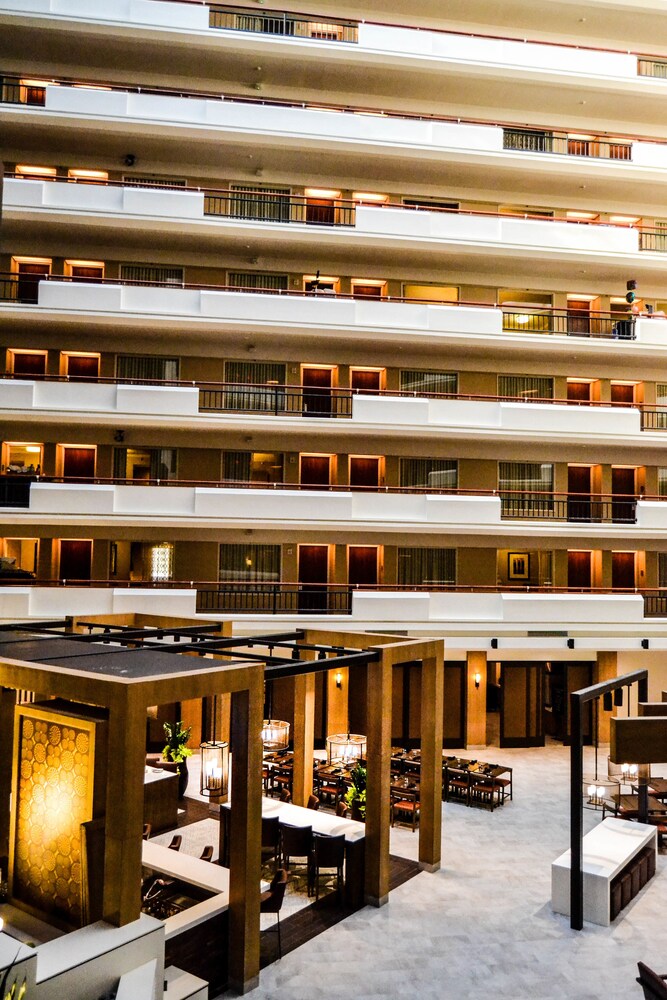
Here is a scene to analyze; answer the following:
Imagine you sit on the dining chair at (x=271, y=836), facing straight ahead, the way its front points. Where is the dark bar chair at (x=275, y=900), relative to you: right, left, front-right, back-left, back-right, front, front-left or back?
back

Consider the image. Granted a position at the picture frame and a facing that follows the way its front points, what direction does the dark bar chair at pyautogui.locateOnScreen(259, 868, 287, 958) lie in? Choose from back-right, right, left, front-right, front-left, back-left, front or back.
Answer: front

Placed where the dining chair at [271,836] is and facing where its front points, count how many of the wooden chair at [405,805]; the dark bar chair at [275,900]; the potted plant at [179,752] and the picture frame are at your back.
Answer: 1

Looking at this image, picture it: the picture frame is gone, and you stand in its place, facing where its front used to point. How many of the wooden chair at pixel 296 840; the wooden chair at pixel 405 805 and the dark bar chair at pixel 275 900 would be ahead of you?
3

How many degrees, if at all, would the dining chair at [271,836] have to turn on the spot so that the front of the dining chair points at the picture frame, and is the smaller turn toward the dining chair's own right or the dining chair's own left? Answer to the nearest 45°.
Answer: approximately 45° to the dining chair's own right

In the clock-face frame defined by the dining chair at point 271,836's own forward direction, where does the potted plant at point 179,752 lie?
The potted plant is roughly at 11 o'clock from the dining chair.

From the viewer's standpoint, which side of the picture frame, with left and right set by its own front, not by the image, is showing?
front

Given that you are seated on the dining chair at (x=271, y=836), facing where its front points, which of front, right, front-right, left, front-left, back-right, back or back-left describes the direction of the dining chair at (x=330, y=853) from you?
back-right

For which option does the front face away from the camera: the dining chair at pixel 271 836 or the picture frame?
the dining chair

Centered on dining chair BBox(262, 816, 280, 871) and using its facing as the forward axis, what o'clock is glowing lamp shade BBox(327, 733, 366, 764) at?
The glowing lamp shade is roughly at 2 o'clock from the dining chair.

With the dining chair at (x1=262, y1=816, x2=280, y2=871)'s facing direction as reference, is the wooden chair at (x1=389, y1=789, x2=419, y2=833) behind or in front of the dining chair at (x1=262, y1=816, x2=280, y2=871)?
in front

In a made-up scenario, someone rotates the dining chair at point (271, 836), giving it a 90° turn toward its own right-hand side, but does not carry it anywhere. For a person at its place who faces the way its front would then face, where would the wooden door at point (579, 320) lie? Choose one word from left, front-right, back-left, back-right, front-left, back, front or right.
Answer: front-left

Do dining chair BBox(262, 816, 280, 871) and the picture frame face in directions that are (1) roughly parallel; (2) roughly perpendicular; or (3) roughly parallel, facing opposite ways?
roughly parallel, facing opposite ways

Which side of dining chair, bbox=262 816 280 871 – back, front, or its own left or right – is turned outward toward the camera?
back

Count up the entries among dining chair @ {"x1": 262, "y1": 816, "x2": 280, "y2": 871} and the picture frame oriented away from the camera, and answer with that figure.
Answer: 1

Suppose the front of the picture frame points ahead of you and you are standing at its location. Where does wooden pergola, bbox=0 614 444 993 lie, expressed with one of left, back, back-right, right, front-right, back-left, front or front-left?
front
